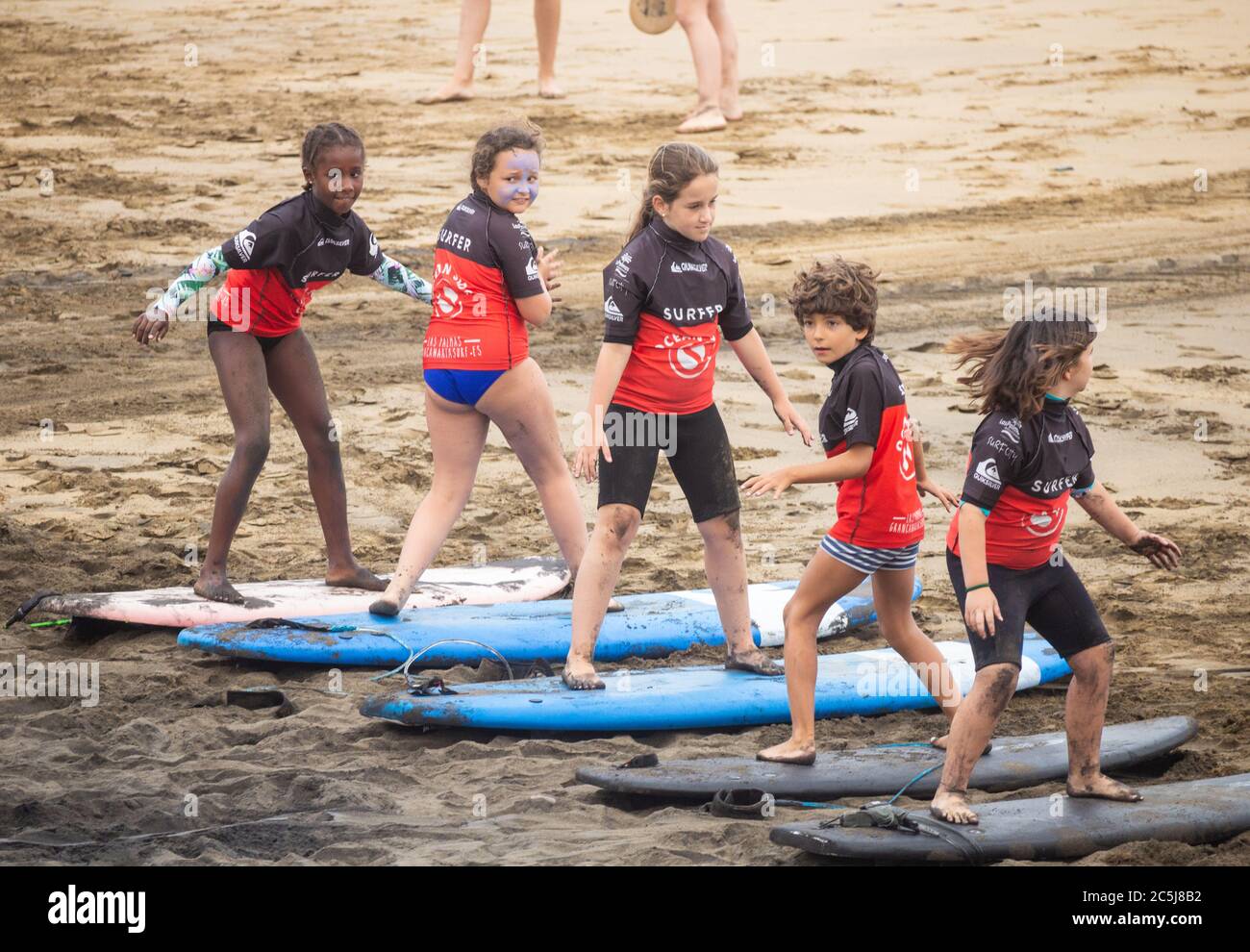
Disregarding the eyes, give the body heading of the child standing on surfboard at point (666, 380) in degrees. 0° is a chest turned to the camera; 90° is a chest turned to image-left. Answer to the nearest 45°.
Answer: approximately 315°

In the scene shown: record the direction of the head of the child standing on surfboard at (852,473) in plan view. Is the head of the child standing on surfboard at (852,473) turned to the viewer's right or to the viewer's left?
to the viewer's left

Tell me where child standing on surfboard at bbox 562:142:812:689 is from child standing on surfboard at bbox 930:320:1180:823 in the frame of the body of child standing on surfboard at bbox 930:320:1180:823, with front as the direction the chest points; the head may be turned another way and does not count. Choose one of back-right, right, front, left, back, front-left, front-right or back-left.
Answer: back

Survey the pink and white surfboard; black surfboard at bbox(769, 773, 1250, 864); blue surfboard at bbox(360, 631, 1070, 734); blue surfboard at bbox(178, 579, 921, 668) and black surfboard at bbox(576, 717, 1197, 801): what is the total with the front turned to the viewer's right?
5

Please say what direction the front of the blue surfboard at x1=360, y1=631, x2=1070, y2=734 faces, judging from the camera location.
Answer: facing to the right of the viewer

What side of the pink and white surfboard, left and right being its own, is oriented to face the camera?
right

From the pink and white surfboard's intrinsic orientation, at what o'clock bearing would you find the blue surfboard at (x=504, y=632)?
The blue surfboard is roughly at 1 o'clock from the pink and white surfboard.

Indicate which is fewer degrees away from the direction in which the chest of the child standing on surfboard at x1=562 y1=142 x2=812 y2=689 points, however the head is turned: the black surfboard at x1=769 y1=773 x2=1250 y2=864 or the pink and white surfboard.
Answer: the black surfboard

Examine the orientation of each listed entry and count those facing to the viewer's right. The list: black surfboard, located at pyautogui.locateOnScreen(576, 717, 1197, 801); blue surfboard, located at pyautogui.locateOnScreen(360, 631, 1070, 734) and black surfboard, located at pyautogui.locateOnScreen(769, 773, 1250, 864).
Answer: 3

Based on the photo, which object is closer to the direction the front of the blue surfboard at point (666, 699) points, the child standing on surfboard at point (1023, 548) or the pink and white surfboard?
the child standing on surfboard

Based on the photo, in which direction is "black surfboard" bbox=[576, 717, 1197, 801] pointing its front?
to the viewer's right
